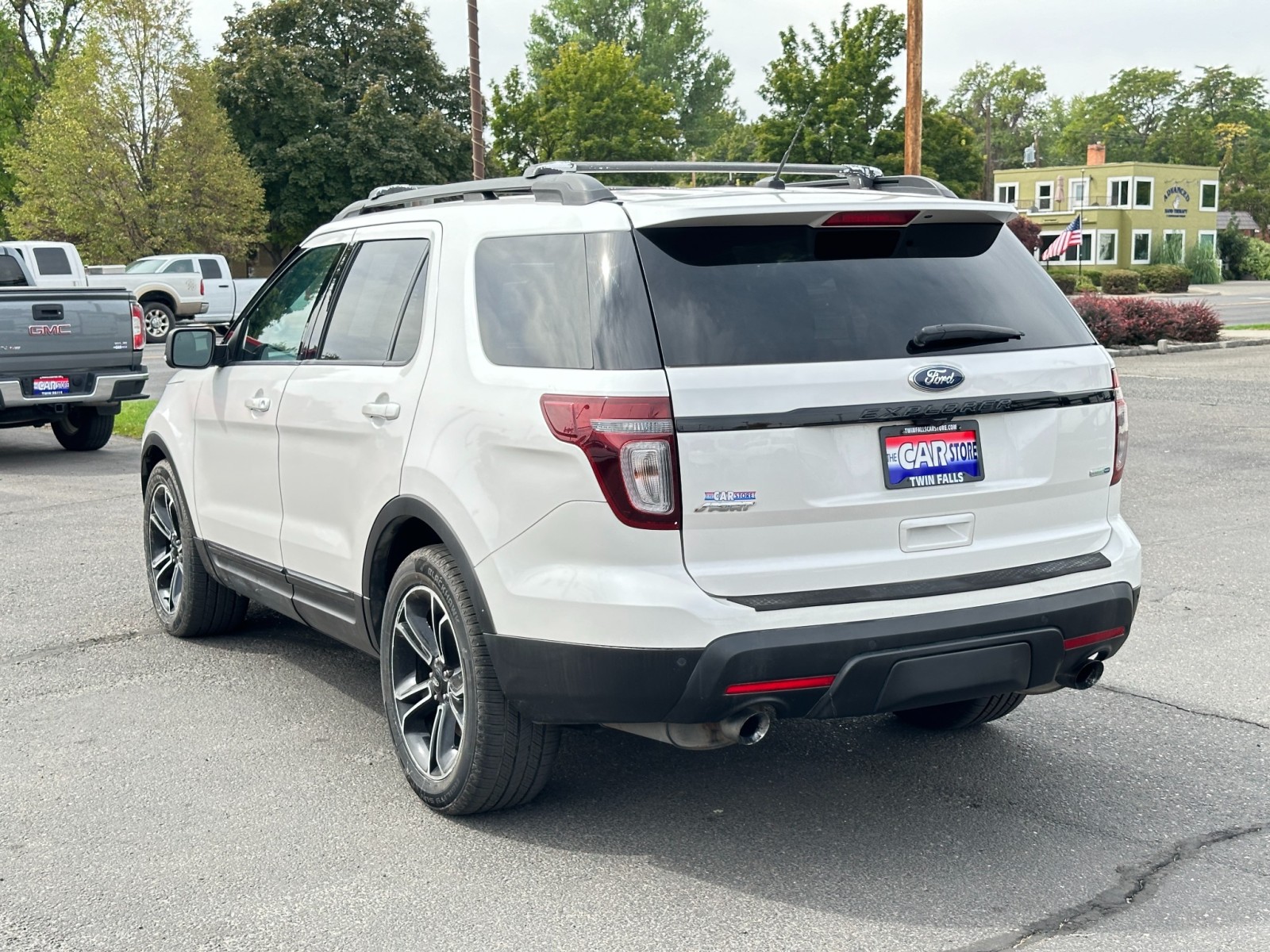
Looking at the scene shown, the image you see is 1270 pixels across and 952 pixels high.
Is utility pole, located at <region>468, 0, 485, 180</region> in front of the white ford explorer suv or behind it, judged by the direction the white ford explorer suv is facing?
in front

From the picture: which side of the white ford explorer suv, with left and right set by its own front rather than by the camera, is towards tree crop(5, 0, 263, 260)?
front

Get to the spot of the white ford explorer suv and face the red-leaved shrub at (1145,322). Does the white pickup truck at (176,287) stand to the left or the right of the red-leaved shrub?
left

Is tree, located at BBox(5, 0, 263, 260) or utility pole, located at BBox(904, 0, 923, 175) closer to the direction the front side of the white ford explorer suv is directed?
the tree

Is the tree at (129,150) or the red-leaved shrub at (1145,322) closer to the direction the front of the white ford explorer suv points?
the tree

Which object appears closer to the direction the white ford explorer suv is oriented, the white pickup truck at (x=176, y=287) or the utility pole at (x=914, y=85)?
the white pickup truck

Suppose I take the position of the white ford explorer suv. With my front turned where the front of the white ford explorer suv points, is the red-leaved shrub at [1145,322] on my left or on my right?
on my right

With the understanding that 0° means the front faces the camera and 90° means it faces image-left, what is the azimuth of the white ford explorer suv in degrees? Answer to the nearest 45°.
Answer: approximately 135°

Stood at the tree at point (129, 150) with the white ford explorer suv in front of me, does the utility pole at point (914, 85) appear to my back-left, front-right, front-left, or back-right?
front-left

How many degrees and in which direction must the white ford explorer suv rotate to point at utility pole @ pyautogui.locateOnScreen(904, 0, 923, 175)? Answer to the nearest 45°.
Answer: approximately 45° to its right

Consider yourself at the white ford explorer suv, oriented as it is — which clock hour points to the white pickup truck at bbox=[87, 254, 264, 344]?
The white pickup truck is roughly at 1 o'clock from the white ford explorer suv.

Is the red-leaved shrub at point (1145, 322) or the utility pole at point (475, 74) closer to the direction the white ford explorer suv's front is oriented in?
the utility pole
